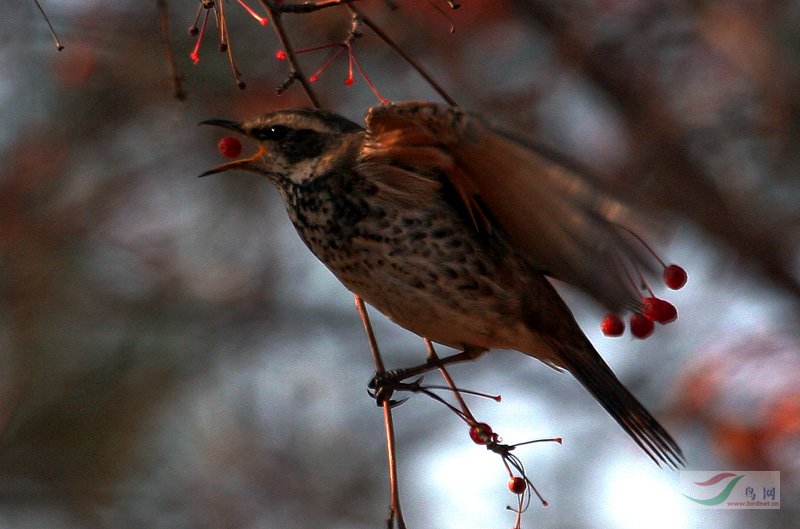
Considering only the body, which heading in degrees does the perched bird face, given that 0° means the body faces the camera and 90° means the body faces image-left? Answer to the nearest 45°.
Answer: approximately 90°
